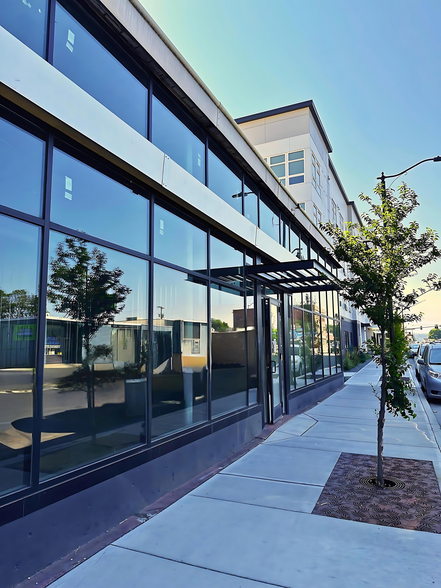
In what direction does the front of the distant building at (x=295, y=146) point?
to the viewer's right

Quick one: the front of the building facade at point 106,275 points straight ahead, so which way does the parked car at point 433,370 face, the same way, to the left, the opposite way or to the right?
to the right

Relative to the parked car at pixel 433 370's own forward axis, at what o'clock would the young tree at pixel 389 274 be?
The young tree is roughly at 12 o'clock from the parked car.

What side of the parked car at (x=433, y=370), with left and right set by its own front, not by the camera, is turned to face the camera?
front

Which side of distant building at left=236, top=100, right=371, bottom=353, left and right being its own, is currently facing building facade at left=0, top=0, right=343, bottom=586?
right

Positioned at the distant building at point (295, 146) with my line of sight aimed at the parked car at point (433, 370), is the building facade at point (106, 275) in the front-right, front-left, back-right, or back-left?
front-right

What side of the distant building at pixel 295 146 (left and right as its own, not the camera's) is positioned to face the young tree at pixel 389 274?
right

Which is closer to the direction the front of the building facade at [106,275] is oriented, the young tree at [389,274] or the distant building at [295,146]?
the young tree

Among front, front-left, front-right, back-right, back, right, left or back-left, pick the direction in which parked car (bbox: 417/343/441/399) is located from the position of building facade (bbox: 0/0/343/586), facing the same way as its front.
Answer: left

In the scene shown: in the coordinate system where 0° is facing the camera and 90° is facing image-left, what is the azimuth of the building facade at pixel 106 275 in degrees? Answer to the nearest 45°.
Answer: approximately 315°
